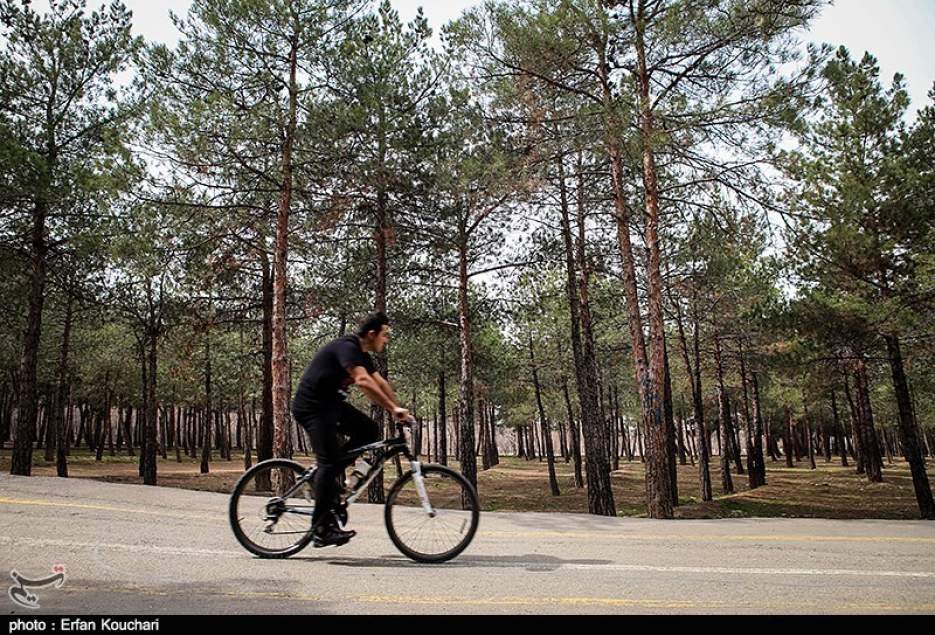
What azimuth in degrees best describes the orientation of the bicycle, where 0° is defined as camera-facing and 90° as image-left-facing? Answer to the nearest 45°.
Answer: approximately 270°

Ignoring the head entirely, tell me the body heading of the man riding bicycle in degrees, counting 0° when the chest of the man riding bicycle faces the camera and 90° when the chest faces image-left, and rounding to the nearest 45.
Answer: approximately 270°

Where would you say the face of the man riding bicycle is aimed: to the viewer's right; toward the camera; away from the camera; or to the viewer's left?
to the viewer's right
